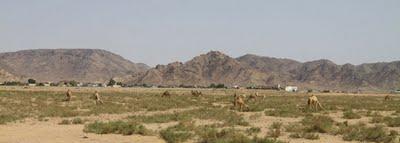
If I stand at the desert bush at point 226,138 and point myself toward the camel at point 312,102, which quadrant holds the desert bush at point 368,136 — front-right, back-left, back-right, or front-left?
front-right

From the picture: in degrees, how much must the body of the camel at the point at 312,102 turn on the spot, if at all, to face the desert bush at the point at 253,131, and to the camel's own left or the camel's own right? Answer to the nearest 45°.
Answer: approximately 45° to the camel's own right

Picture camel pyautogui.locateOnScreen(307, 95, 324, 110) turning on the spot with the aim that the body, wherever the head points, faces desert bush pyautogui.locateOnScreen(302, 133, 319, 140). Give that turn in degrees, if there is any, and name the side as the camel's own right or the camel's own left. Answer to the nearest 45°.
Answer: approximately 45° to the camel's own right

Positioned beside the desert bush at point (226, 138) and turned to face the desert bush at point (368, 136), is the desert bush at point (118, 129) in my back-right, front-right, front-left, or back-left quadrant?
back-left
